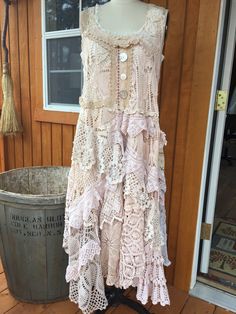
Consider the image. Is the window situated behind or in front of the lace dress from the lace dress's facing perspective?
behind

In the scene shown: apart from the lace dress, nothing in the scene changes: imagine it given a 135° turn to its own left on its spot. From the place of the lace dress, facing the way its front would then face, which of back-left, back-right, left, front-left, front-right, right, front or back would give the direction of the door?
front

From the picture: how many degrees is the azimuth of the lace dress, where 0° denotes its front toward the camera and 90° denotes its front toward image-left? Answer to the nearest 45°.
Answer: approximately 0°
